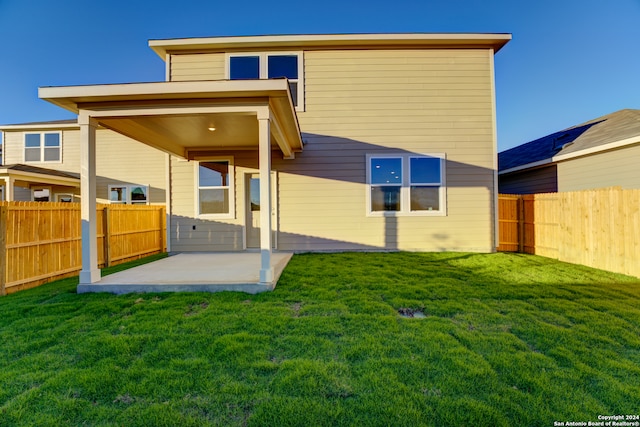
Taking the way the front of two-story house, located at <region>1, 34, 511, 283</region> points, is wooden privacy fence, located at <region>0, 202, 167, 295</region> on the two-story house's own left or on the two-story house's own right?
on the two-story house's own left

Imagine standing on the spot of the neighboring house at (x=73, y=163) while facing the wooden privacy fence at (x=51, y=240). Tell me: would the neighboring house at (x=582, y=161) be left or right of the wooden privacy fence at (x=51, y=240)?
left

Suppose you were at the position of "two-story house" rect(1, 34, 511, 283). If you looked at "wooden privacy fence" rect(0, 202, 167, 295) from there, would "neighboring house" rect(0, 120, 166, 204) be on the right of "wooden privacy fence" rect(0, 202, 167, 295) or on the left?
right

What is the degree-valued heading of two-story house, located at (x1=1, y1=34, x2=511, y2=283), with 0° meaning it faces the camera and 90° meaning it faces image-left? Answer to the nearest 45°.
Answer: approximately 180°

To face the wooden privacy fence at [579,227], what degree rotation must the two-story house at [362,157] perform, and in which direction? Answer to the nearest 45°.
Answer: approximately 135° to its right

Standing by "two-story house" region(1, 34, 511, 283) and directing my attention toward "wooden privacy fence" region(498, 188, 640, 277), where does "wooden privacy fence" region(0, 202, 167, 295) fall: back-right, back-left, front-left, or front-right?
back-right
